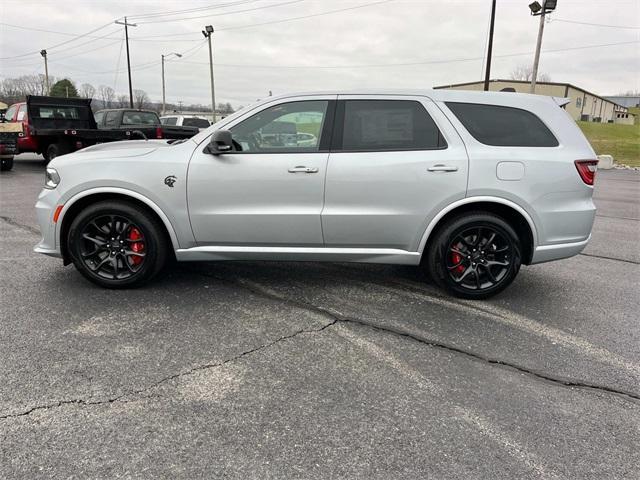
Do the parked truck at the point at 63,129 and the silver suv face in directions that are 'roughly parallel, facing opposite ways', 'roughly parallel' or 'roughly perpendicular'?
roughly parallel

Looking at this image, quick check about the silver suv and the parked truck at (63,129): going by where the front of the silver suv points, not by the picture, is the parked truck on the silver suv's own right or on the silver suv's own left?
on the silver suv's own right

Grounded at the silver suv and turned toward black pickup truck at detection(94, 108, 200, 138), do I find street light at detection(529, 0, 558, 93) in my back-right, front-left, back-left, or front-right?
front-right

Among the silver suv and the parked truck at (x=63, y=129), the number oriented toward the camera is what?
0

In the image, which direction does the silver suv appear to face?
to the viewer's left

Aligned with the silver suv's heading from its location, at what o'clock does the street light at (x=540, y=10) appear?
The street light is roughly at 4 o'clock from the silver suv.

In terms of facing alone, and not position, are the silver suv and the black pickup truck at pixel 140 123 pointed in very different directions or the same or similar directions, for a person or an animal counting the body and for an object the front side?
same or similar directions

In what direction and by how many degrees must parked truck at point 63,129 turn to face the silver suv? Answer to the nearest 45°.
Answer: approximately 135° to its left

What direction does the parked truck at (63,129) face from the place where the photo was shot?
facing away from the viewer and to the left of the viewer

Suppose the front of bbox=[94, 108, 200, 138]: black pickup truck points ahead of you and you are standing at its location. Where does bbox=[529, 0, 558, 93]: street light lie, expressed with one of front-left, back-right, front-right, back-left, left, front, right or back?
back-right

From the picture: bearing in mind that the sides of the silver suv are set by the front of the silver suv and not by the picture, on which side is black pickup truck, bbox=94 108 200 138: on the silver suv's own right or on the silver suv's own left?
on the silver suv's own right

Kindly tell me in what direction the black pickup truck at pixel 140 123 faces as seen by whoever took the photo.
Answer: facing away from the viewer and to the left of the viewer

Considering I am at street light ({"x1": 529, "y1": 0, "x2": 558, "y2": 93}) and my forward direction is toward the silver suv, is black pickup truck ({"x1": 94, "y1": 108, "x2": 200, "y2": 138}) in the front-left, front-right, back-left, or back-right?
front-right
